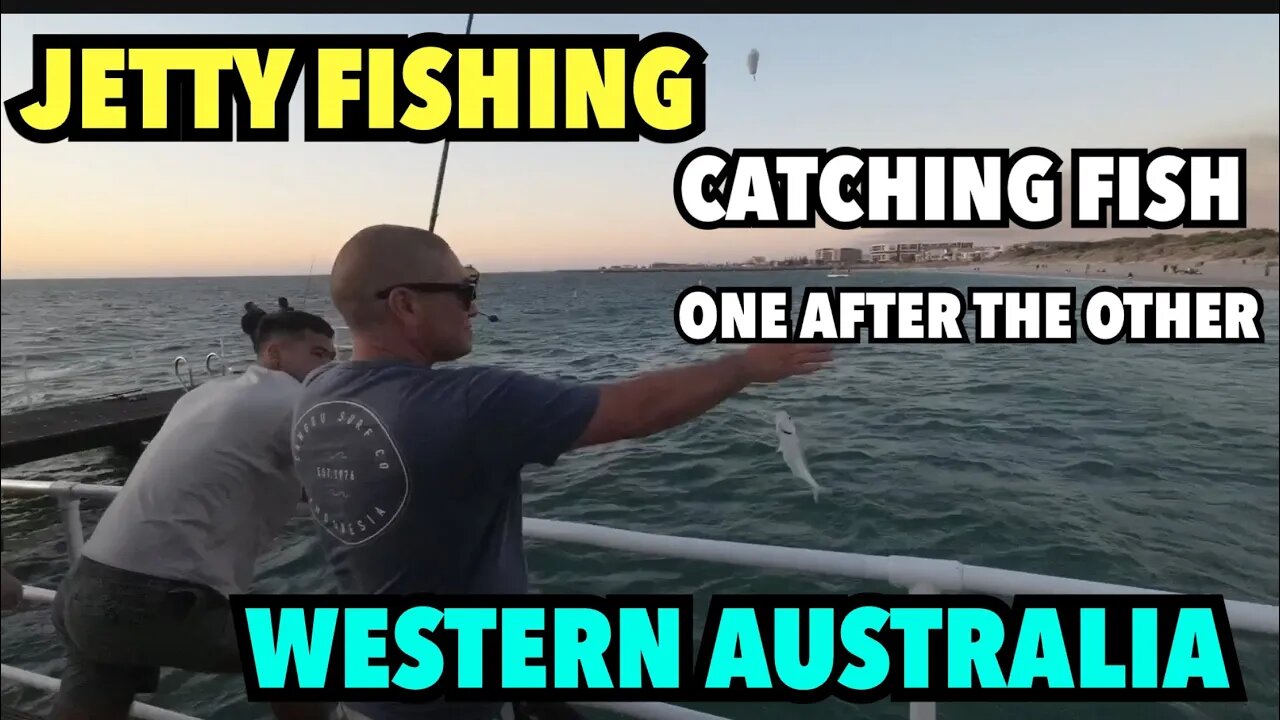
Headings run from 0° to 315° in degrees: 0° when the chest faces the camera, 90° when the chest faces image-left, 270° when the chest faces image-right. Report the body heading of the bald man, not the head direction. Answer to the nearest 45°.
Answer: approximately 225°

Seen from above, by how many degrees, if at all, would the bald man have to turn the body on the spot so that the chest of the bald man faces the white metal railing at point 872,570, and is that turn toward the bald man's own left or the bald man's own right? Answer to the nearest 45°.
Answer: approximately 45° to the bald man's own right

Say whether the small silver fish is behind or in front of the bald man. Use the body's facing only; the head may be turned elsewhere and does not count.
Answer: in front

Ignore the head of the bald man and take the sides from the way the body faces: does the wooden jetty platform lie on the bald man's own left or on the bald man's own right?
on the bald man's own left
